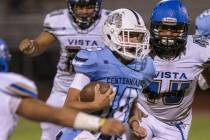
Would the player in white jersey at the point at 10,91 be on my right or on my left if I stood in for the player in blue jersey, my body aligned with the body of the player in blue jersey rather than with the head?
on my right

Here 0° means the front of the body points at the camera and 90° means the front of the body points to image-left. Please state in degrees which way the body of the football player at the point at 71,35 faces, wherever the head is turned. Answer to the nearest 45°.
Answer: approximately 0°

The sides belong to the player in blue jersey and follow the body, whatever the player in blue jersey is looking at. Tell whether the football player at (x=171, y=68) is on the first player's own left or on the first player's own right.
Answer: on the first player's own left
